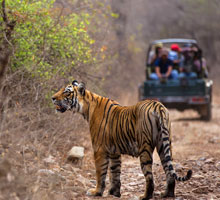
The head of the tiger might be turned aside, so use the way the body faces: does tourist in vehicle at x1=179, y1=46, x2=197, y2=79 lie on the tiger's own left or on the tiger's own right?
on the tiger's own right

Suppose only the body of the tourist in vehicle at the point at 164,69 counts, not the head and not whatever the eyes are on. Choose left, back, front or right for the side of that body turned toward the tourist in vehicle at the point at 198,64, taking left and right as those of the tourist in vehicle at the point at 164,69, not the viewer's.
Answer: left

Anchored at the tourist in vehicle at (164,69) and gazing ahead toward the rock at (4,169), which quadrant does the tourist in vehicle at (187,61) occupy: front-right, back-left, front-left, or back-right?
back-left

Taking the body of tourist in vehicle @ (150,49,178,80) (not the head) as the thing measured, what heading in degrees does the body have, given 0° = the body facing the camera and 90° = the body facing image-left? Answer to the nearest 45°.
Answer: approximately 0°

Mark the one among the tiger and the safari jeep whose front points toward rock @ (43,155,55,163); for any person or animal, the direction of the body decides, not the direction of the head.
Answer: the tiger

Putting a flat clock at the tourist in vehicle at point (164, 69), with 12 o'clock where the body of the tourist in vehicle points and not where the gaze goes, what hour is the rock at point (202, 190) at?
The rock is roughly at 12 o'clock from the tourist in vehicle.

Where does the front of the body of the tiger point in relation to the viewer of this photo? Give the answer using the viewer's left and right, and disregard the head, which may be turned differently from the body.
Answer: facing away from the viewer and to the left of the viewer

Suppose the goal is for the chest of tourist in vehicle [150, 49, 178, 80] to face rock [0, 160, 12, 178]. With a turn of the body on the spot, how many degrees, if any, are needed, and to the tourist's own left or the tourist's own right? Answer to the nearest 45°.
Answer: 0° — they already face it

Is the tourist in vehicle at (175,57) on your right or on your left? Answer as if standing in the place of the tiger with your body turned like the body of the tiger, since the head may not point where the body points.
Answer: on your right
